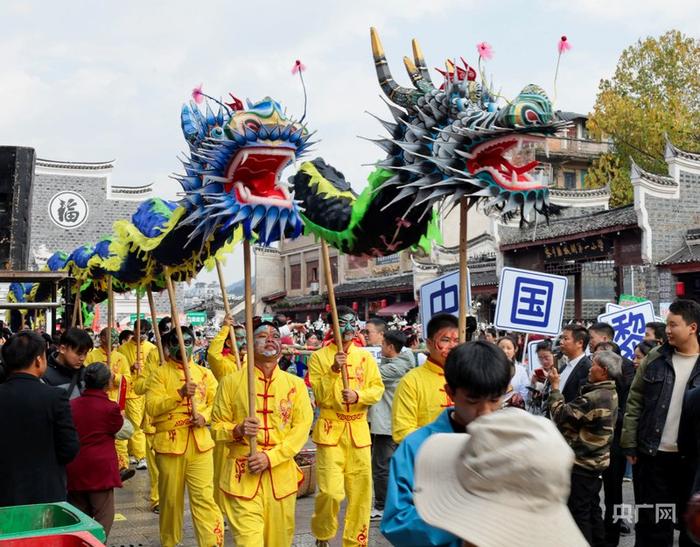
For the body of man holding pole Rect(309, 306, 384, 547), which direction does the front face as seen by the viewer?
toward the camera

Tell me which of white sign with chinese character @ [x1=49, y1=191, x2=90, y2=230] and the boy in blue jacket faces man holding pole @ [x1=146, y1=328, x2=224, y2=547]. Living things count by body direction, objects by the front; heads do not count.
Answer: the white sign with chinese character

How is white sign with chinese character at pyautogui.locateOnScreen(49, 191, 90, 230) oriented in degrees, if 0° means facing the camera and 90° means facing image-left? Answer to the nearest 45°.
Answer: approximately 0°

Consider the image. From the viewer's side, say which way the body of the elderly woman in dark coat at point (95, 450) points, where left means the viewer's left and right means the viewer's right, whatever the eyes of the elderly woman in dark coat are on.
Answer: facing away from the viewer and to the right of the viewer

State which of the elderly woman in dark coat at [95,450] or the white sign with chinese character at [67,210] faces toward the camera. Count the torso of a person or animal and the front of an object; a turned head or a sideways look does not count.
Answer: the white sign with chinese character

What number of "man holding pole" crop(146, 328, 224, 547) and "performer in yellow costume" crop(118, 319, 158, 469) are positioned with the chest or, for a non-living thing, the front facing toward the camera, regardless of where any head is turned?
2

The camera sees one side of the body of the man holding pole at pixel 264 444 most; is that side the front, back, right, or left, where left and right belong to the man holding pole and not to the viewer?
front

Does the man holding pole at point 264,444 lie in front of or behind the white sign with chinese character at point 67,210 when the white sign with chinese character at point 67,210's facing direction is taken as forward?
in front

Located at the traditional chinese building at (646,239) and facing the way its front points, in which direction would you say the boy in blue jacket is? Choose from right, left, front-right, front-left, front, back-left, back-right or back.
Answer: front-left

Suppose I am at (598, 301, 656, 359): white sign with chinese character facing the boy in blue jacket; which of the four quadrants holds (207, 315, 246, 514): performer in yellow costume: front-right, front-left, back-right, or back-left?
front-right

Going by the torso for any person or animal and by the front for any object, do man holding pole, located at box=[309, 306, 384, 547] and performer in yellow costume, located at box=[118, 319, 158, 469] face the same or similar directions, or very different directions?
same or similar directions

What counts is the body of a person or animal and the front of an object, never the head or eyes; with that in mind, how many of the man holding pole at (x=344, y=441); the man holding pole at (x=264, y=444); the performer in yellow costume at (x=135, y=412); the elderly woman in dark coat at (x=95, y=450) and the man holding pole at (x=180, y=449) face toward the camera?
4

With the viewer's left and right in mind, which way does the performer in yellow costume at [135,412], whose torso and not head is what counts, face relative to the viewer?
facing the viewer

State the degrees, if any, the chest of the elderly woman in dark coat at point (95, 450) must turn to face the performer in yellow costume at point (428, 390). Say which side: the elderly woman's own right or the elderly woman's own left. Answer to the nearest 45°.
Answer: approximately 90° to the elderly woman's own right

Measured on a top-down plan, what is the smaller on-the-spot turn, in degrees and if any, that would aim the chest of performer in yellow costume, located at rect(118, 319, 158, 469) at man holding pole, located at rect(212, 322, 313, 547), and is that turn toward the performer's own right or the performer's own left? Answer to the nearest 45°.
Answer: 0° — they already face them

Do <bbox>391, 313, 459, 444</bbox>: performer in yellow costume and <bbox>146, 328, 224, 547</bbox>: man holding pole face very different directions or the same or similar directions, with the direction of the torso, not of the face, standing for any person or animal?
same or similar directions
